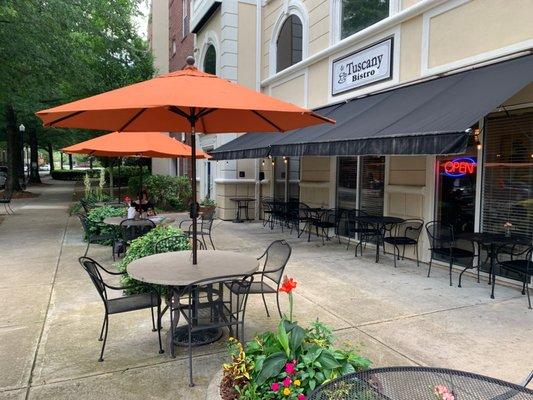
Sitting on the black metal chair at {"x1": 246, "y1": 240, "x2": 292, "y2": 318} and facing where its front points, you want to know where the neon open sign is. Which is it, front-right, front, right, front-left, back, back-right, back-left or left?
back

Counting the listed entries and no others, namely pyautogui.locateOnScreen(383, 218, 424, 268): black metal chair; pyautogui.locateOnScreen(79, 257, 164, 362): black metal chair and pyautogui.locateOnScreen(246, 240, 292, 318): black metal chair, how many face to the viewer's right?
1

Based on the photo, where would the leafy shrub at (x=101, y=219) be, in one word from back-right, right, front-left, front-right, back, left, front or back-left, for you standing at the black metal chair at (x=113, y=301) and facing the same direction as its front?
left

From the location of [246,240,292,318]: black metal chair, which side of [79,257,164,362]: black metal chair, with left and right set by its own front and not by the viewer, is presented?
front

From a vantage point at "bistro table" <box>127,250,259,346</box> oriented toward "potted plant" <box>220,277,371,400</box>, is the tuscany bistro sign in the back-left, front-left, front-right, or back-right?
back-left

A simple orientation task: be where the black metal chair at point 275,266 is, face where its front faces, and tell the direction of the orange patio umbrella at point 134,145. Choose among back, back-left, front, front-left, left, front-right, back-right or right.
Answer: right

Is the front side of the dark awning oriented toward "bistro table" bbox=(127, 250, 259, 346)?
yes

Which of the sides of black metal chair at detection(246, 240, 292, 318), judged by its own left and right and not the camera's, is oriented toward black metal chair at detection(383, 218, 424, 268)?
back

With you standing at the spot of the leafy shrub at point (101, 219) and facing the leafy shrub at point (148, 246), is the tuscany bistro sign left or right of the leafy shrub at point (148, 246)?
left

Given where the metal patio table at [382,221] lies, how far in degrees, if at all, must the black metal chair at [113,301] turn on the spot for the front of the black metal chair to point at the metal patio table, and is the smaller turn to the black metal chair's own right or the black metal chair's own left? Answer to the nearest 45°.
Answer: approximately 45° to the black metal chair's own left

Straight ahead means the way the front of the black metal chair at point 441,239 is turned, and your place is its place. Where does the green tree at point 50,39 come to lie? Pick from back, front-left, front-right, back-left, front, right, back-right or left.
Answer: back-left

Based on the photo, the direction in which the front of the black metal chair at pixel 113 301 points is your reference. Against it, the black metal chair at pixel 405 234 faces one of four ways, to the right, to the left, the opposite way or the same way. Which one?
the opposite way

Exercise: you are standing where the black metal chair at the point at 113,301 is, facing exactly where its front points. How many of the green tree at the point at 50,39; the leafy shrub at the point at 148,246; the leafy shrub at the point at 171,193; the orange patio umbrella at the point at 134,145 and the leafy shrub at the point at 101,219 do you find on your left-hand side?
5

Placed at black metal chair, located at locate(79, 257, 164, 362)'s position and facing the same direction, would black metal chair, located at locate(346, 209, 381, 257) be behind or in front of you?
in front

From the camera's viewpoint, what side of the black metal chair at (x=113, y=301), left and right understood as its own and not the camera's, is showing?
right

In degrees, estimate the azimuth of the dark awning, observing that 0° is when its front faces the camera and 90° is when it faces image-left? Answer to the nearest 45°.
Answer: approximately 45°
